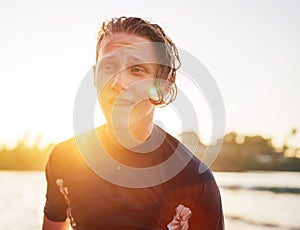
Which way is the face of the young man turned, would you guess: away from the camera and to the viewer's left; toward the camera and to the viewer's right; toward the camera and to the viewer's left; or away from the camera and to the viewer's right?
toward the camera and to the viewer's left

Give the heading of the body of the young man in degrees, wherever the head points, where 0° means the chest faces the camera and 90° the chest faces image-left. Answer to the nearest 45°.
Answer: approximately 0°
